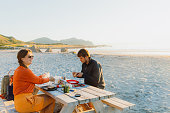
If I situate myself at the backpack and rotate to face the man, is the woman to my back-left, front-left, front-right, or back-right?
front-right

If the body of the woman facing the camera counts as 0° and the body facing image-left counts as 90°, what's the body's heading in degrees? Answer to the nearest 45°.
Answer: approximately 270°

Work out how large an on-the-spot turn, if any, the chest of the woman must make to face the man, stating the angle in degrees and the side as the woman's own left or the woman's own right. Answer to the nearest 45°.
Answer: approximately 45° to the woman's own left

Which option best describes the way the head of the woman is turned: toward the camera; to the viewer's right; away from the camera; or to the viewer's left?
to the viewer's right

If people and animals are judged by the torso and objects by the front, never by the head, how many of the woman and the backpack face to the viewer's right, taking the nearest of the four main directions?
1
